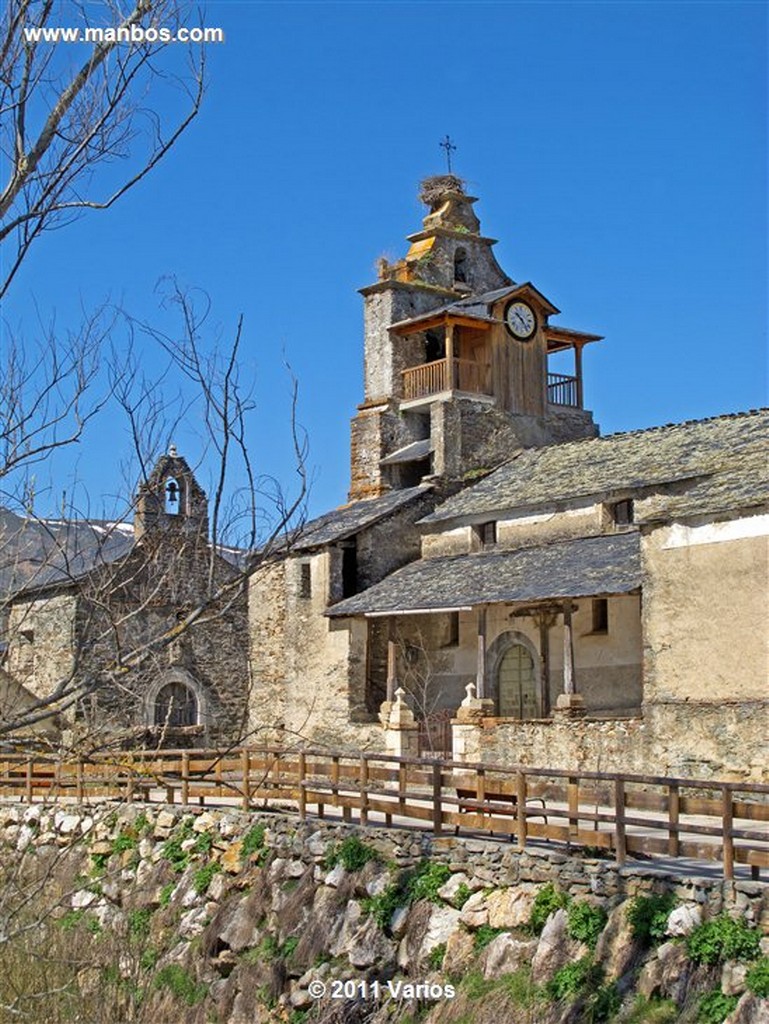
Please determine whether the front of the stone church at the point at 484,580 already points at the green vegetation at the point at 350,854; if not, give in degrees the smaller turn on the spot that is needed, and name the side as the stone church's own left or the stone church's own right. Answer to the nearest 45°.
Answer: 0° — it already faces it

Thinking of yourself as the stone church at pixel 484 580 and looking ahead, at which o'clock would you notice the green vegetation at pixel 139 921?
The green vegetation is roughly at 1 o'clock from the stone church.

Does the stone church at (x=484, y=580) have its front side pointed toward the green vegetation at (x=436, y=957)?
yes

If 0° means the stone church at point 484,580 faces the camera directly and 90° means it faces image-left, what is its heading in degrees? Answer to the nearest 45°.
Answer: approximately 0°

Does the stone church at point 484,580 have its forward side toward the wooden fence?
yes

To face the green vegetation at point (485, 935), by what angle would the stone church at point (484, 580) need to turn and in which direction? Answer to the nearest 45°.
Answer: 0° — it already faces it
